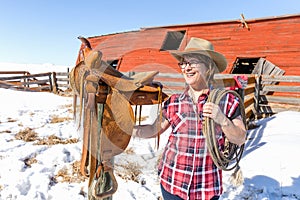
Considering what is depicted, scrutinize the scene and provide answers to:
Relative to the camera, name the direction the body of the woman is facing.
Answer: toward the camera

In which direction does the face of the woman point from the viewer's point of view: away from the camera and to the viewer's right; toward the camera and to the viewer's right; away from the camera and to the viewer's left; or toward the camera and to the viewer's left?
toward the camera and to the viewer's left
